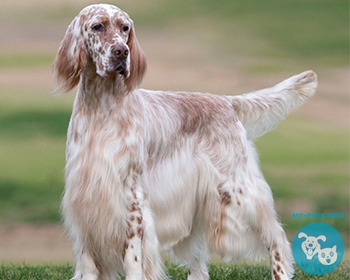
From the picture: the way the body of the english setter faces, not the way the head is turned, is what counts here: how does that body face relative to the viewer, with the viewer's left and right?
facing the viewer and to the left of the viewer
